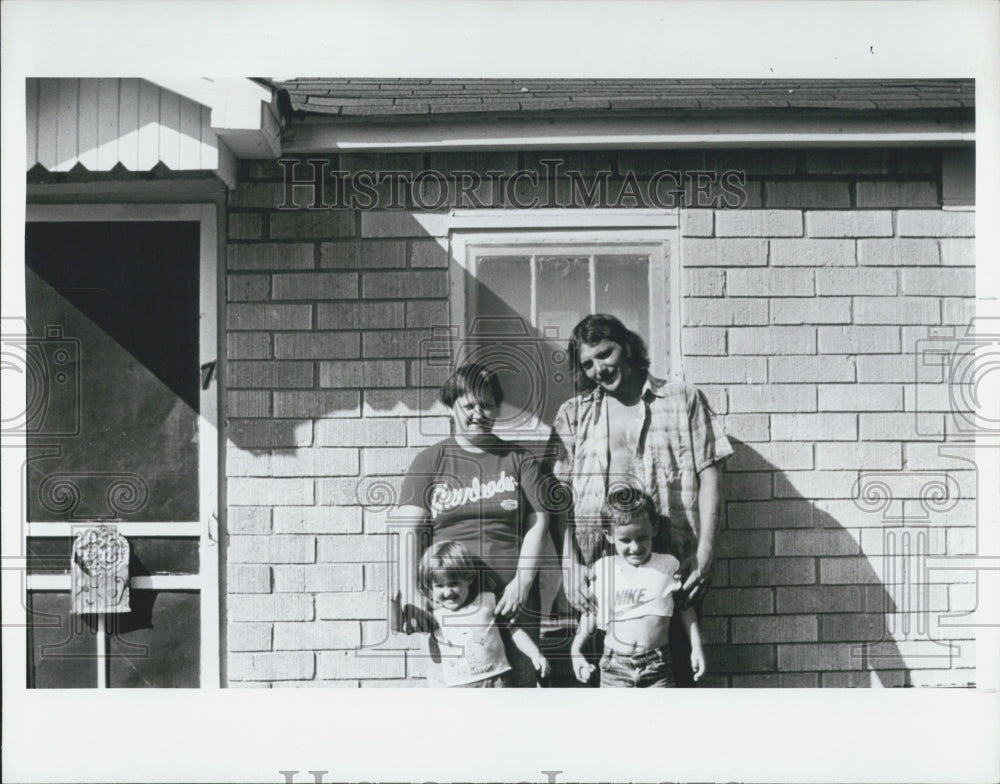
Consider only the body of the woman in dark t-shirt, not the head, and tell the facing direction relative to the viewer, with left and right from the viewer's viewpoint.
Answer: facing the viewer

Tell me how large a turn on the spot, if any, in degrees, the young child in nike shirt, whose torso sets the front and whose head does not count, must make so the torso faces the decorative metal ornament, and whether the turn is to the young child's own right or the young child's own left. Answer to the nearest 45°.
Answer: approximately 90° to the young child's own right

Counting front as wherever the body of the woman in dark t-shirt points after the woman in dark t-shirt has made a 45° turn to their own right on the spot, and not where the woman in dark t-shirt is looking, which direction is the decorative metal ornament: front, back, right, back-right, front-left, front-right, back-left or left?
front-right

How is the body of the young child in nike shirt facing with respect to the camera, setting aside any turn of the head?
toward the camera

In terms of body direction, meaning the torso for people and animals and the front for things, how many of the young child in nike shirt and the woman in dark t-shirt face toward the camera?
2

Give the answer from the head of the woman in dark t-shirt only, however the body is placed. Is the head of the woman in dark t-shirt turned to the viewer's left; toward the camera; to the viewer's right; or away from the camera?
toward the camera

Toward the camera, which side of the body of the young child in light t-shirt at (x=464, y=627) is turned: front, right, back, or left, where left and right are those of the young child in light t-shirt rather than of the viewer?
front

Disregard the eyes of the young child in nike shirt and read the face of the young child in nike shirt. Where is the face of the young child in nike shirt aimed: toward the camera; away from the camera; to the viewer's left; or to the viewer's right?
toward the camera

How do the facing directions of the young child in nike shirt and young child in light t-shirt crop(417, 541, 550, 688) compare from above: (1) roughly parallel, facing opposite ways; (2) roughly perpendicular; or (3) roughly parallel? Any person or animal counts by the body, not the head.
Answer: roughly parallel

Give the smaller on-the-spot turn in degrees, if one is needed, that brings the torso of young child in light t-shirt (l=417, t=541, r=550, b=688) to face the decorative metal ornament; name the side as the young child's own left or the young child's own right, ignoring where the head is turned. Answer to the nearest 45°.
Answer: approximately 90° to the young child's own right
